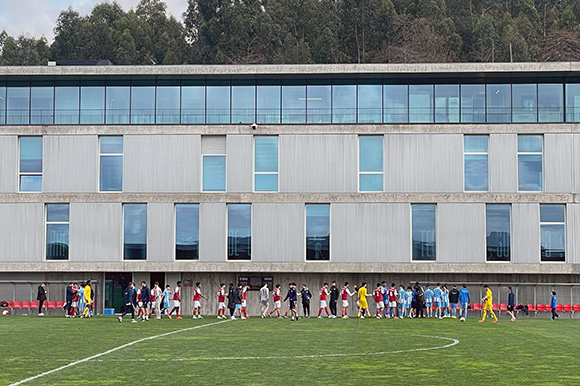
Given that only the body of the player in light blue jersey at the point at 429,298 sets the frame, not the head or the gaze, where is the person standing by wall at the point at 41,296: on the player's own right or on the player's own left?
on the player's own left

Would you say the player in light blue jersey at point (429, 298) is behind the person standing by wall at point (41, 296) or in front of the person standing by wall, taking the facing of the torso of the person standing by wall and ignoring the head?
in front
